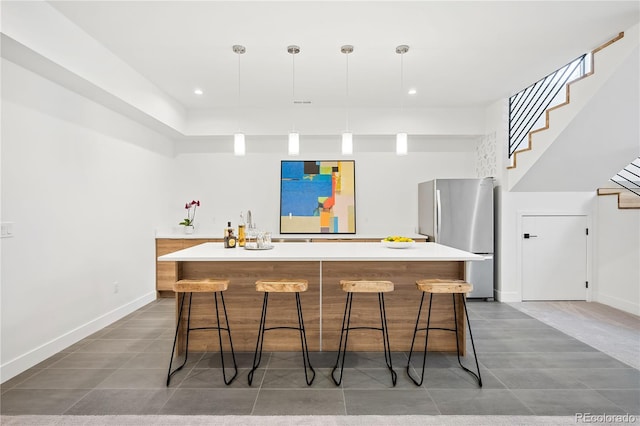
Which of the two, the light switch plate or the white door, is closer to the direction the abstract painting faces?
the light switch plate

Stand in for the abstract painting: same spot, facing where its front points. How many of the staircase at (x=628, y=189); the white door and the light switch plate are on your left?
2

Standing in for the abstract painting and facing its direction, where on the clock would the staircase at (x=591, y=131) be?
The staircase is roughly at 10 o'clock from the abstract painting.

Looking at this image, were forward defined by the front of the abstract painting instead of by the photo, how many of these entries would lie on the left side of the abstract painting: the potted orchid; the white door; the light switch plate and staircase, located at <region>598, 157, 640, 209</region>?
2

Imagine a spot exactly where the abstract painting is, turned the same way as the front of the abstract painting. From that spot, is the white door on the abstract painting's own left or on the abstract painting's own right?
on the abstract painting's own left

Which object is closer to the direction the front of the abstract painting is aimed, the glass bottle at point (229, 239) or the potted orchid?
the glass bottle

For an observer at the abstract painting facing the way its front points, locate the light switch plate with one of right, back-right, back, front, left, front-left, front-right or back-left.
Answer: front-right

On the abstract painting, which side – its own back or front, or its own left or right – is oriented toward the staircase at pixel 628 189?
left

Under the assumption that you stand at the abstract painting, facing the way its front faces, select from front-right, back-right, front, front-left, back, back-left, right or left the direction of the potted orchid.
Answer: right

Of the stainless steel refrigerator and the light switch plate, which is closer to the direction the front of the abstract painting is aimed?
the light switch plate

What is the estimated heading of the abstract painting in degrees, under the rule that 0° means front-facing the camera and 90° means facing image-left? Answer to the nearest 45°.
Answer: approximately 0°

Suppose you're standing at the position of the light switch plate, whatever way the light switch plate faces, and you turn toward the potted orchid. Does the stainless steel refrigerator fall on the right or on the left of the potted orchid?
right
